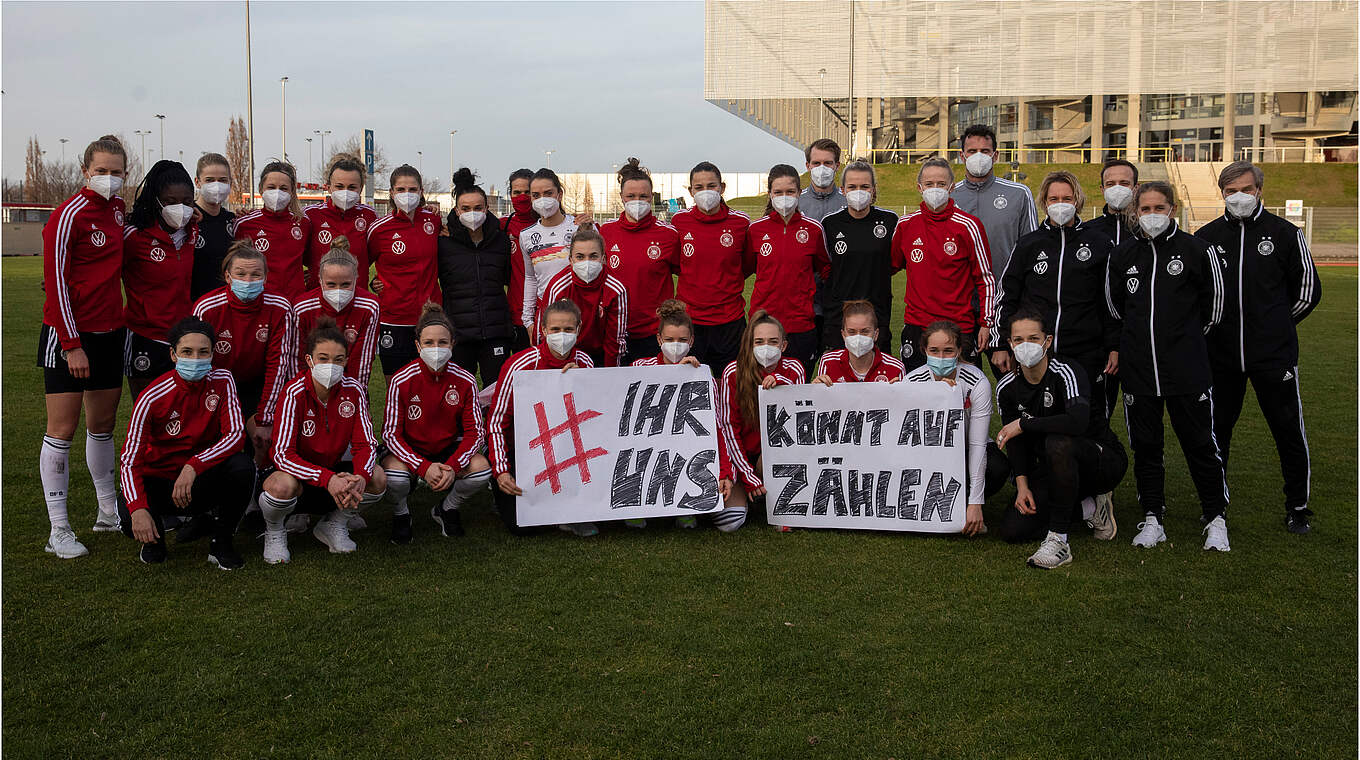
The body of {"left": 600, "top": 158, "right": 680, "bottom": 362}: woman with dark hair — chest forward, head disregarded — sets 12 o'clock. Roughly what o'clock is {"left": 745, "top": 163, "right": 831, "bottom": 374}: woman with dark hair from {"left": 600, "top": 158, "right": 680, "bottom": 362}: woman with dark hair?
{"left": 745, "top": 163, "right": 831, "bottom": 374}: woman with dark hair is roughly at 9 o'clock from {"left": 600, "top": 158, "right": 680, "bottom": 362}: woman with dark hair.

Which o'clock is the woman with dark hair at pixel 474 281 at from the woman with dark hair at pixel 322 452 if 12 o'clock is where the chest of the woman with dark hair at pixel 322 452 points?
the woman with dark hair at pixel 474 281 is roughly at 7 o'clock from the woman with dark hair at pixel 322 452.

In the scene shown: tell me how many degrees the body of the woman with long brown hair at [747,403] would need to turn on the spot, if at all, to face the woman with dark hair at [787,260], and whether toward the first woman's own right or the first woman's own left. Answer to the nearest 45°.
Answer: approximately 180°

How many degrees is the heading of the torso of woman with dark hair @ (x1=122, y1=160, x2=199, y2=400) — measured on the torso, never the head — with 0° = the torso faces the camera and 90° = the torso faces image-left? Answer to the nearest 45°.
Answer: approximately 315°

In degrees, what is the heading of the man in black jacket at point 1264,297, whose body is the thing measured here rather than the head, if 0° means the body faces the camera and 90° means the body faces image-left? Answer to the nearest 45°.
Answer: approximately 0°
